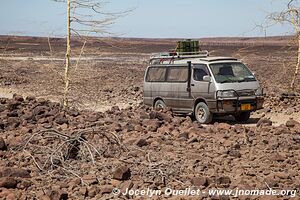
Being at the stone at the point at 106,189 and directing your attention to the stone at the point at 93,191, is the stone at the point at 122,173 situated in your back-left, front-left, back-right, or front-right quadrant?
back-right

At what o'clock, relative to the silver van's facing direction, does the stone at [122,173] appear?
The stone is roughly at 2 o'clock from the silver van.

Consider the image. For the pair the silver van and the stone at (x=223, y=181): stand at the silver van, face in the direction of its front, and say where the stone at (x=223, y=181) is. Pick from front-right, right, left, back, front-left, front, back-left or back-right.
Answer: front-right

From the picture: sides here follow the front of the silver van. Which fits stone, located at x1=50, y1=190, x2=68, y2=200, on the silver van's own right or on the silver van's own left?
on the silver van's own right

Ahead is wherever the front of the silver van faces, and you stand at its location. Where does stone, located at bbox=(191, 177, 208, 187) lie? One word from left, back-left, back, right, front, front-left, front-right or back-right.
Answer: front-right

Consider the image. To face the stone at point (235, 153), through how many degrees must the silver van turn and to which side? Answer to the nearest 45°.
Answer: approximately 45° to its right

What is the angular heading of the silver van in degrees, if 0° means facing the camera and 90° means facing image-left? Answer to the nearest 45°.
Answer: approximately 315°

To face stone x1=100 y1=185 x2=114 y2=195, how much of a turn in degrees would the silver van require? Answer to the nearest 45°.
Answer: approximately 45° to its right

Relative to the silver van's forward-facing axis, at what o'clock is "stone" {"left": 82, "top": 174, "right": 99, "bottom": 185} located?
The stone is roughly at 2 o'clock from the silver van.

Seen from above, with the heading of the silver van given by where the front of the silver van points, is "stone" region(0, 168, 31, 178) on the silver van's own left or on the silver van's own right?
on the silver van's own right

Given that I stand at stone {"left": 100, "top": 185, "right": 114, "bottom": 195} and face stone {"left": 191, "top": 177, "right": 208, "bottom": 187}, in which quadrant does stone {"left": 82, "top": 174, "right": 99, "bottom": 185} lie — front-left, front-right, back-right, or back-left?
back-left

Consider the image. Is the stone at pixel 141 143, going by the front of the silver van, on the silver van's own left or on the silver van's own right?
on the silver van's own right
